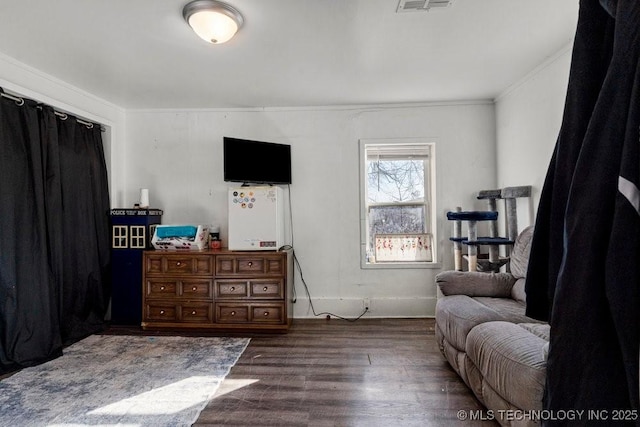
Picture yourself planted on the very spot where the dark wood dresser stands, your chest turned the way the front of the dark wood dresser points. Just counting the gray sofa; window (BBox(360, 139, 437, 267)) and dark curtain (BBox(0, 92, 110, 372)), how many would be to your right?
1

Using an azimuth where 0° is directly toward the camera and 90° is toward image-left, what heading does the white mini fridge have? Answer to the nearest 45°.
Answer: approximately 0°

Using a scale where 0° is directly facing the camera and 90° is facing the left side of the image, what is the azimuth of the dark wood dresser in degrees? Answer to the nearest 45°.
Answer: approximately 0°

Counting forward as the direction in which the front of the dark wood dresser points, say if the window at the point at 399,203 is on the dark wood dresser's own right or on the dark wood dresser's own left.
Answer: on the dark wood dresser's own left

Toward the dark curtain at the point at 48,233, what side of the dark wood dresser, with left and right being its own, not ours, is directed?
right

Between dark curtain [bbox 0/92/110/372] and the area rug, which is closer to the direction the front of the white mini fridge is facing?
the area rug

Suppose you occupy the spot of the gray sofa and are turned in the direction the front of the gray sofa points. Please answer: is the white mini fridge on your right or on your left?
on your right

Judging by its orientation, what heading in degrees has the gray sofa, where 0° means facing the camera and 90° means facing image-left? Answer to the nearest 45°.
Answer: approximately 45°

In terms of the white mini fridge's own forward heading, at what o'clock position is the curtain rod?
The curtain rod is roughly at 3 o'clock from the white mini fridge.

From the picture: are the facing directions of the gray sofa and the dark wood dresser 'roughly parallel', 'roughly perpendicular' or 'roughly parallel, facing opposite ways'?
roughly perpendicular
